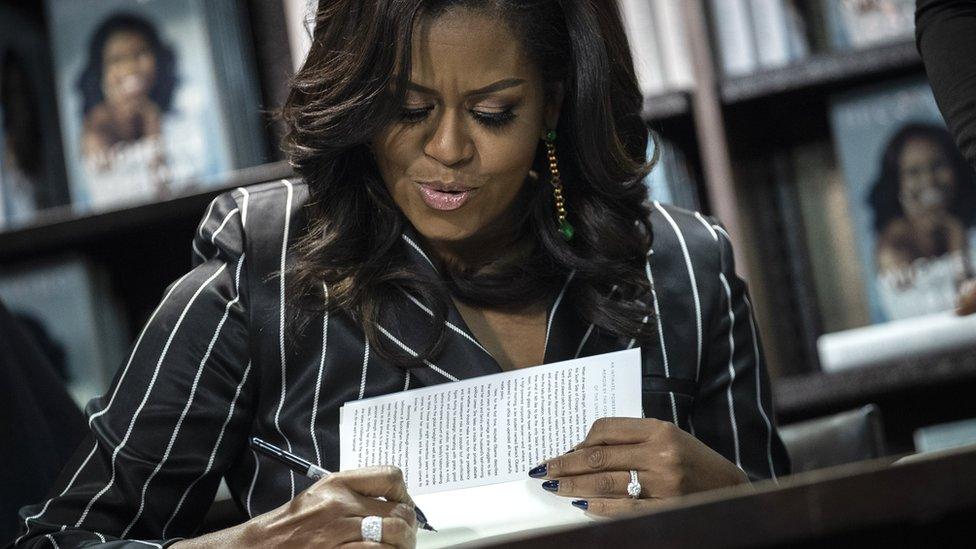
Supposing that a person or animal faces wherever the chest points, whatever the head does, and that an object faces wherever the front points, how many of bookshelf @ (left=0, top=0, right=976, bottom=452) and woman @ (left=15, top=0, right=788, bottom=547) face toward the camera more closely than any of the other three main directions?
2

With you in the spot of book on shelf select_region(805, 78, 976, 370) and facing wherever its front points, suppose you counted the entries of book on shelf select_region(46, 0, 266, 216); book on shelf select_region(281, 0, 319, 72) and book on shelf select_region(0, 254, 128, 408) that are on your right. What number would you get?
3

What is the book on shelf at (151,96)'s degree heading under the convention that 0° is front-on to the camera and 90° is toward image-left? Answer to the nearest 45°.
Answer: approximately 0°

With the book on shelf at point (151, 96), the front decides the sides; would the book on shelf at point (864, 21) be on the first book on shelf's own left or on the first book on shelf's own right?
on the first book on shelf's own left

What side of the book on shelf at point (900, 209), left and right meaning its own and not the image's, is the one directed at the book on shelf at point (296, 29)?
right

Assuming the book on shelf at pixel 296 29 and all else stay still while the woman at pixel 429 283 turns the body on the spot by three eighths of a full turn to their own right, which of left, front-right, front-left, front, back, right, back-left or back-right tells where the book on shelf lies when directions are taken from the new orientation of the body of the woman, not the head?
front-right
